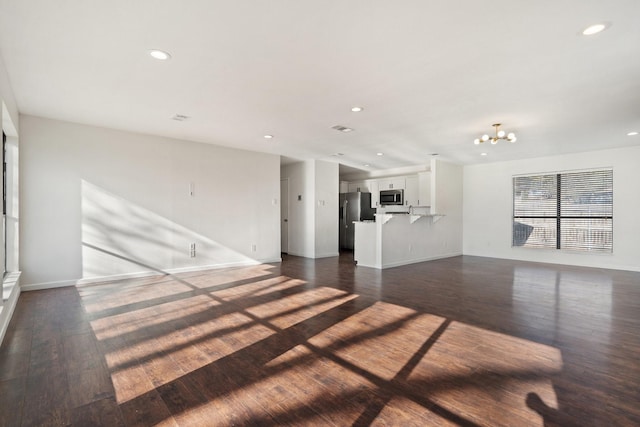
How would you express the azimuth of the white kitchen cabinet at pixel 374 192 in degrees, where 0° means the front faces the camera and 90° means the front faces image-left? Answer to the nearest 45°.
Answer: approximately 45°

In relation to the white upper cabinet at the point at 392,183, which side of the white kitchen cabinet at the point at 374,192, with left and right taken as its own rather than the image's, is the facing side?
left

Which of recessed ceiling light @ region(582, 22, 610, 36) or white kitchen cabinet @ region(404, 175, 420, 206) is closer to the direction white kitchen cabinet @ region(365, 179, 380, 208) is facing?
the recessed ceiling light

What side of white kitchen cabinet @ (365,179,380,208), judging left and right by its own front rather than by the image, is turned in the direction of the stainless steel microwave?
left

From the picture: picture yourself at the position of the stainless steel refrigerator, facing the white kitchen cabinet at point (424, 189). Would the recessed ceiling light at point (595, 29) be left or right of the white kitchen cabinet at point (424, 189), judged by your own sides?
right

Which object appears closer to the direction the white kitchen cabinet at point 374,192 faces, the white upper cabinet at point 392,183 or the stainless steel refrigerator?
the stainless steel refrigerator

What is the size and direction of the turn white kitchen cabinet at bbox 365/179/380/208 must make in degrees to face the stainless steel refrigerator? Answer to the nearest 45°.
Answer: approximately 45° to its right

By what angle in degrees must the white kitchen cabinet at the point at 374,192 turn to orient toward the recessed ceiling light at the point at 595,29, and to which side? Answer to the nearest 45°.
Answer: approximately 45° to its left
